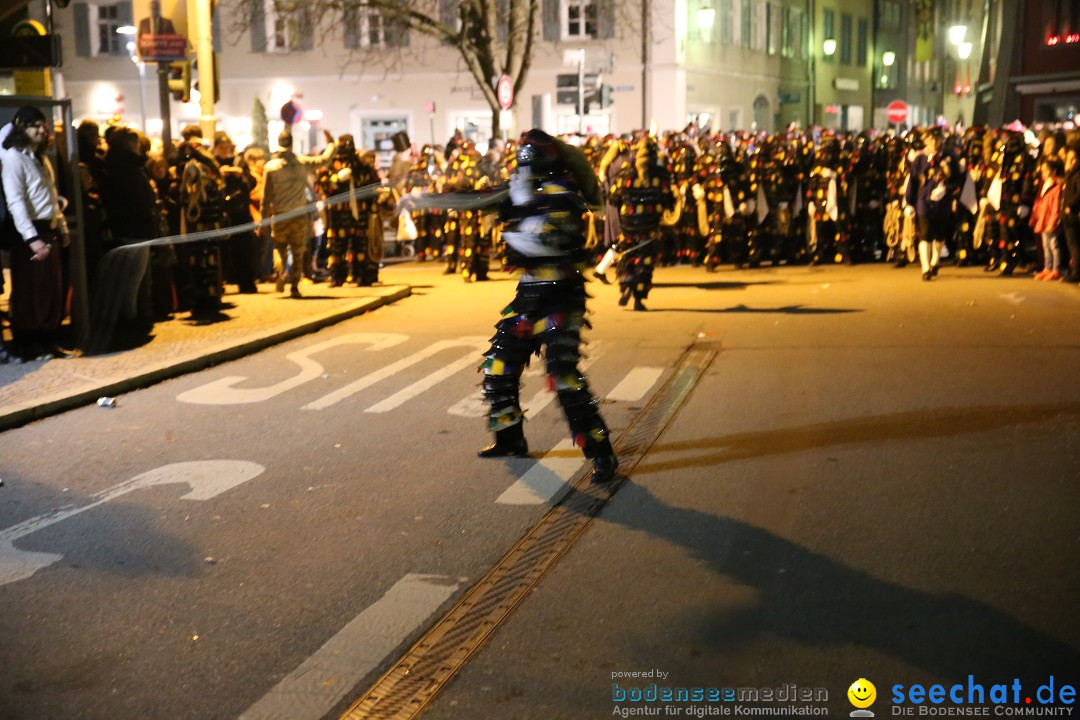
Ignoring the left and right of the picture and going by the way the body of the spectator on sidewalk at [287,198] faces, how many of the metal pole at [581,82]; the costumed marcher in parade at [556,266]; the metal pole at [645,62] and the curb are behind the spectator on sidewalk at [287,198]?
2

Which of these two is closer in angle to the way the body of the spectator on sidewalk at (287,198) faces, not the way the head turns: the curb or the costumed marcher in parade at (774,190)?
the costumed marcher in parade

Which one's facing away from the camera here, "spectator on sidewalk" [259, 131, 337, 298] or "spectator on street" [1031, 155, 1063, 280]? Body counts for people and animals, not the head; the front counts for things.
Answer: "spectator on sidewalk" [259, 131, 337, 298]

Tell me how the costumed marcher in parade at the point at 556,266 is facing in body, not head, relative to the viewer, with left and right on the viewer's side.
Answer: facing to the left of the viewer

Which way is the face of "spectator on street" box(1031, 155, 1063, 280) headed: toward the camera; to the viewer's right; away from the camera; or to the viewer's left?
to the viewer's left

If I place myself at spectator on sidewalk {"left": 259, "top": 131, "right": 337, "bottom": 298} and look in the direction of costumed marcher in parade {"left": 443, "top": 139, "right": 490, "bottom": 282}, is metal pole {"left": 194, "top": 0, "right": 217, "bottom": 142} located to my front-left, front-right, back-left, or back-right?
back-left

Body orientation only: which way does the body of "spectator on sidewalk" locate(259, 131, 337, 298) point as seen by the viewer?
away from the camera

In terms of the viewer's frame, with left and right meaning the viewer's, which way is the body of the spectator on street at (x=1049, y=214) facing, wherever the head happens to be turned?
facing to the left of the viewer
